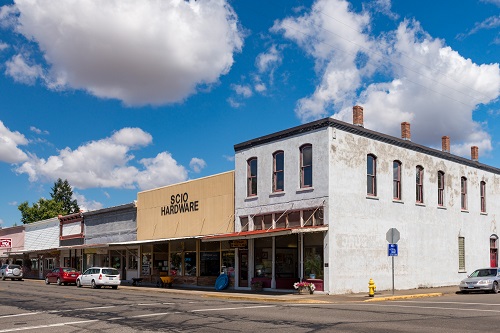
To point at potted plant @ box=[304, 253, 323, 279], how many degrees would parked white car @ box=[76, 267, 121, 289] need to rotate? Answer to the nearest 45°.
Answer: approximately 180°

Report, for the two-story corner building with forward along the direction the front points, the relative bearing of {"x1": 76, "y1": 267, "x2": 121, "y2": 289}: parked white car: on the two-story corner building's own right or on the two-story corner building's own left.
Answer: on the two-story corner building's own right

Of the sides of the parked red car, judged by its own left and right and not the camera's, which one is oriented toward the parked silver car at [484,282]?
back

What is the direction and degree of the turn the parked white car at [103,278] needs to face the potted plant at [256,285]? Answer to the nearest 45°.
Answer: approximately 180°

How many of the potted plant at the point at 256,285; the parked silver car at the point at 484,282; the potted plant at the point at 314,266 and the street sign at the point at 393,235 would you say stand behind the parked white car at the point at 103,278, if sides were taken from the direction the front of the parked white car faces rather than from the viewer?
4

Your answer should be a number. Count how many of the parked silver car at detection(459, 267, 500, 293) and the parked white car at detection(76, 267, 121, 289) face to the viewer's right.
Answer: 0

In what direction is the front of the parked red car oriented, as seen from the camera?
facing away from the viewer and to the left of the viewer

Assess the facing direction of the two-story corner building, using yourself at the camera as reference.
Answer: facing the viewer and to the left of the viewer

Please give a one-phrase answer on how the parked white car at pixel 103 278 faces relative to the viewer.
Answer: facing away from the viewer and to the left of the viewer

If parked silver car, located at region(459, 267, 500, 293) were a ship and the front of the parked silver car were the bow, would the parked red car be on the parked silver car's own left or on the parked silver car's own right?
on the parked silver car's own right

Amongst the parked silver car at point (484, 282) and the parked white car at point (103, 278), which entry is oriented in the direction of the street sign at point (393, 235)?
the parked silver car

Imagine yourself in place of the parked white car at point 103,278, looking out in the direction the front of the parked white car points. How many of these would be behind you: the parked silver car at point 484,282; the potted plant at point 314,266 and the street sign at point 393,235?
3

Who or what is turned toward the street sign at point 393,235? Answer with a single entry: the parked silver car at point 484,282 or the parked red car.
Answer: the parked silver car
